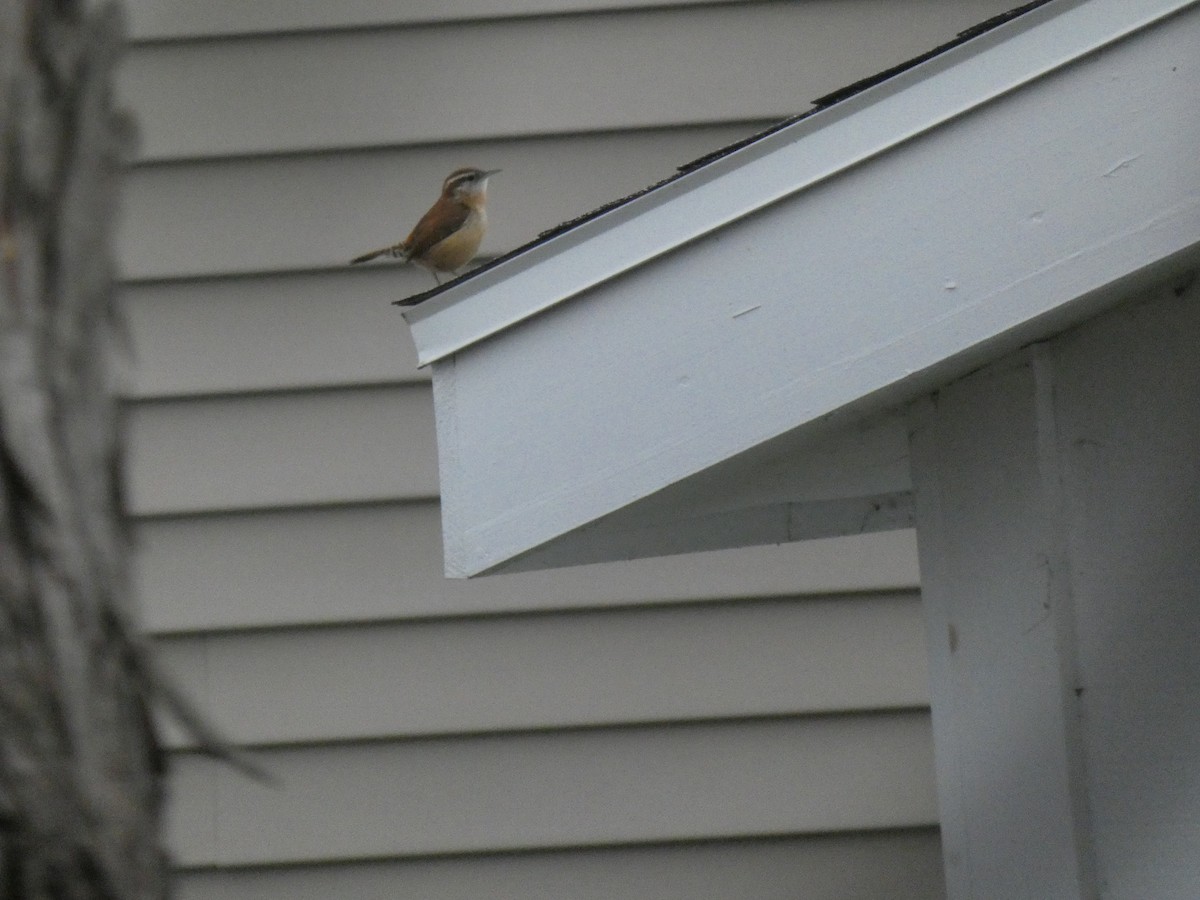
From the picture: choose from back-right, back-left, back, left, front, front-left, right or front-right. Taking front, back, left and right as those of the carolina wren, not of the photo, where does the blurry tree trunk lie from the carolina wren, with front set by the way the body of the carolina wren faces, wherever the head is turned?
right

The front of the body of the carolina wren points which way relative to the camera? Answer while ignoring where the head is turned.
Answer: to the viewer's right
